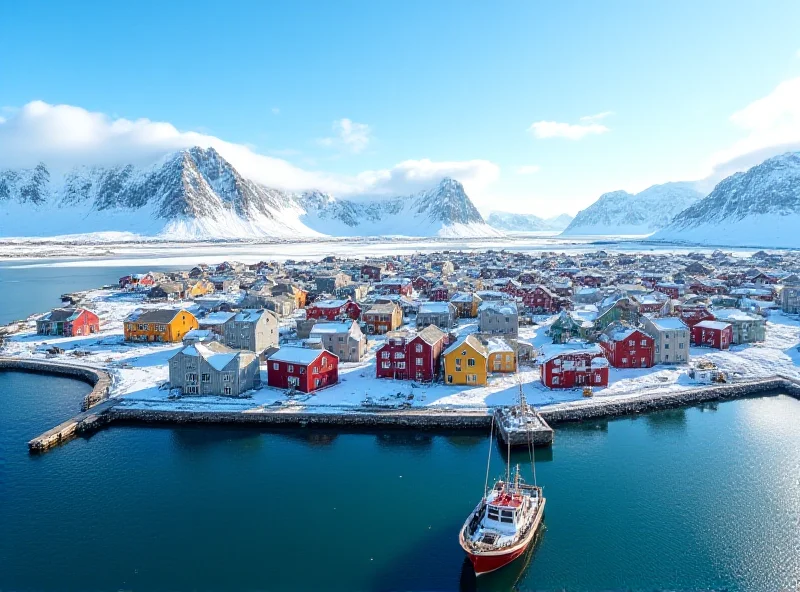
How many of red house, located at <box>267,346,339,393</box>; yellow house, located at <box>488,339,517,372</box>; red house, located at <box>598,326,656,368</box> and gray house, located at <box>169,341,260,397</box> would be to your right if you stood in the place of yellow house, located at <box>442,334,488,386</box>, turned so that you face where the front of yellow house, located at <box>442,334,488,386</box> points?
2

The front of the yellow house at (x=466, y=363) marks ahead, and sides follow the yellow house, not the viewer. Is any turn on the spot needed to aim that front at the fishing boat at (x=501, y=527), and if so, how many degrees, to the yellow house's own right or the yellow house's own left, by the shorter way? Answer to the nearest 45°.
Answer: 0° — it already faces it

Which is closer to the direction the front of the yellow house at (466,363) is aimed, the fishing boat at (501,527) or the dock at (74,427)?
the fishing boat

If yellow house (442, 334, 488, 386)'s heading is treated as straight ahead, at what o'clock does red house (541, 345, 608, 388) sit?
The red house is roughly at 9 o'clock from the yellow house.

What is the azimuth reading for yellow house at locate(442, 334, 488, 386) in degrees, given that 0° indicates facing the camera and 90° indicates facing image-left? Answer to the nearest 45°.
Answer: approximately 0°

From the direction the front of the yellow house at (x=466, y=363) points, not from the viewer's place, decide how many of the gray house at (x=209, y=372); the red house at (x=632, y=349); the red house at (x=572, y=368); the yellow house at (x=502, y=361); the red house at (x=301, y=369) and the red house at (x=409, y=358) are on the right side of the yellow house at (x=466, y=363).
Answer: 3

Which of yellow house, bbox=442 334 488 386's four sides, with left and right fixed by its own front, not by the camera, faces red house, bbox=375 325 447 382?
right

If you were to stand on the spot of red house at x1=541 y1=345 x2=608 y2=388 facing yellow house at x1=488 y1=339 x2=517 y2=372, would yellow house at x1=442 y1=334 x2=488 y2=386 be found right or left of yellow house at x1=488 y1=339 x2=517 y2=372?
left

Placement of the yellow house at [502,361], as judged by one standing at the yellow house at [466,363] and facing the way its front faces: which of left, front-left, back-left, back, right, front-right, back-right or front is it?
back-left

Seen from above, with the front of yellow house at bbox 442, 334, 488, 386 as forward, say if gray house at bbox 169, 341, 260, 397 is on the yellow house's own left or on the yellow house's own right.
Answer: on the yellow house's own right

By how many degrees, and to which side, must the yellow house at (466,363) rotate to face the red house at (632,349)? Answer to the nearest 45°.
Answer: approximately 135° to its left
